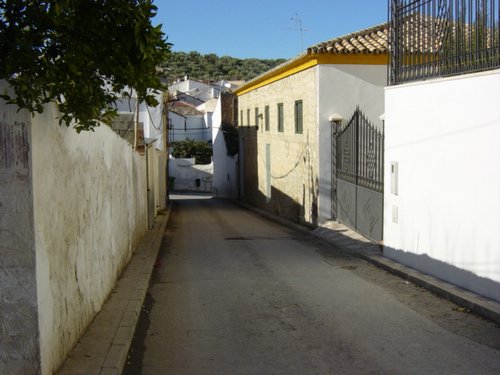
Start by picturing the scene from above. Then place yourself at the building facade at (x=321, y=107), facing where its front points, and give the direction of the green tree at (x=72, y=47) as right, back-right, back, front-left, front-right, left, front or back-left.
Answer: front-left

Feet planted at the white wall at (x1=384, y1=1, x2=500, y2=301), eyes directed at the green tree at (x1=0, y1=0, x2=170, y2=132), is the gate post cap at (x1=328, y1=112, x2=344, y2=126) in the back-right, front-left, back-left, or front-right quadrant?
back-right

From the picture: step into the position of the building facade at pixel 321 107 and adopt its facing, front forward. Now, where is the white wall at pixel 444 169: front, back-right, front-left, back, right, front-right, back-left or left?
front-left

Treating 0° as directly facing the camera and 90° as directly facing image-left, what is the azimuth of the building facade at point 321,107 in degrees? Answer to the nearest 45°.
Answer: approximately 45°
